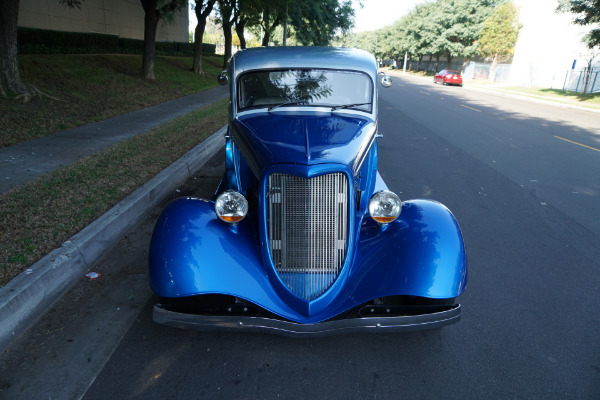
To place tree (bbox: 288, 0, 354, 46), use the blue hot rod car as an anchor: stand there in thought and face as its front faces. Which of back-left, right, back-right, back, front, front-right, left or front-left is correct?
back

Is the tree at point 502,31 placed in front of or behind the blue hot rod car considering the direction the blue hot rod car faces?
behind

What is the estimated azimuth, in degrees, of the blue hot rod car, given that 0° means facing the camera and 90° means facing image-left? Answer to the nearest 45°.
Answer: approximately 0°

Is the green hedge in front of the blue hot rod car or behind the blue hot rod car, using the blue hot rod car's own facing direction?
behind

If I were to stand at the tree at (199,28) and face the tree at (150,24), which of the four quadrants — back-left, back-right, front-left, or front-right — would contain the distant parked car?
back-left

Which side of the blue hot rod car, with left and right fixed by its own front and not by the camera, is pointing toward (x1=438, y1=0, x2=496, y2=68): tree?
back

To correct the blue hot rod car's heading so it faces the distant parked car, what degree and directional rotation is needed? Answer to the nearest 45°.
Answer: approximately 180°

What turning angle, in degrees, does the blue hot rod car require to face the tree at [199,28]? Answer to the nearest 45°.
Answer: approximately 180°
